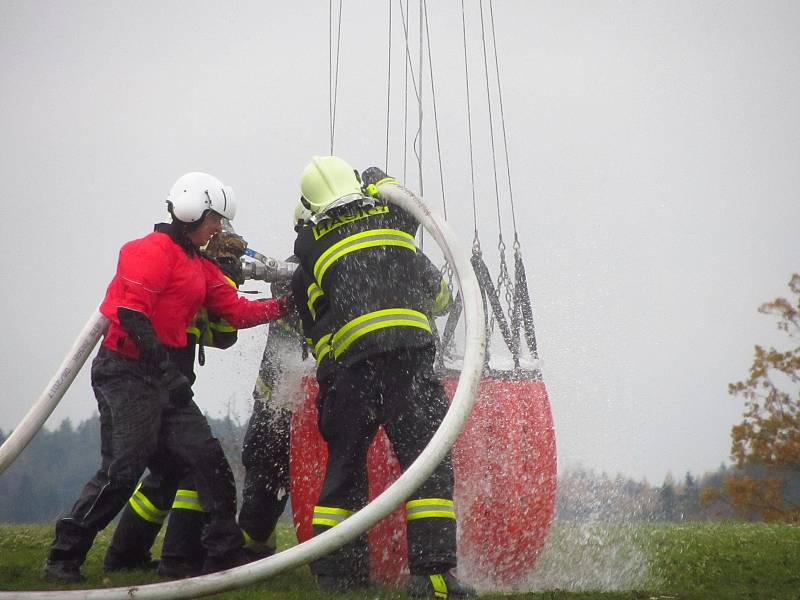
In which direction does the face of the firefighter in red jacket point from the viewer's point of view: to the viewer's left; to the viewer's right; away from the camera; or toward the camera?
to the viewer's right

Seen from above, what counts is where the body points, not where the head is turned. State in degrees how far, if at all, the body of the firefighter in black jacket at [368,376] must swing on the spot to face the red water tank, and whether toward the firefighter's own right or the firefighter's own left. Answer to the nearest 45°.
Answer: approximately 45° to the firefighter's own right

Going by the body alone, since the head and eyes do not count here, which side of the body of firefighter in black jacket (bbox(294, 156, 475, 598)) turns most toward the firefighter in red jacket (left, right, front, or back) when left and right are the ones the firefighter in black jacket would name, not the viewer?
left

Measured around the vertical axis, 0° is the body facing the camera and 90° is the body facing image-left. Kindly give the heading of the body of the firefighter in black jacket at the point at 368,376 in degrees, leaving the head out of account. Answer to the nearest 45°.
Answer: approximately 180°
